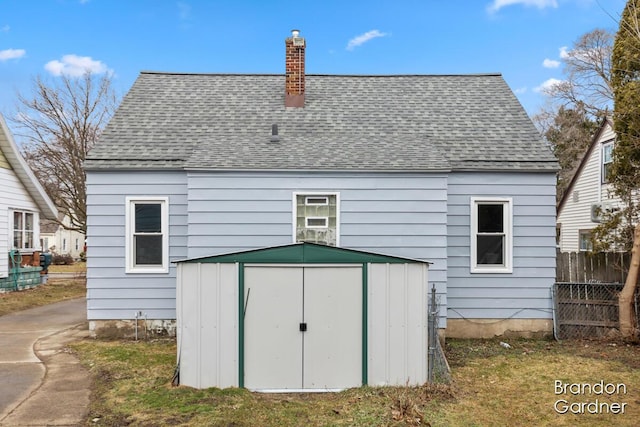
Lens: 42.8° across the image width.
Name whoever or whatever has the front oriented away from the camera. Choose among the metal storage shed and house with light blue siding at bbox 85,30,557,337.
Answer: the house with light blue siding

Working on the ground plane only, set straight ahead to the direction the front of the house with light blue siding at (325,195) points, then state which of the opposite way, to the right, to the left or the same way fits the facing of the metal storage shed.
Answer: the opposite way

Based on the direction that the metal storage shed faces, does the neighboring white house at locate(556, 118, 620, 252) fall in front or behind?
behind

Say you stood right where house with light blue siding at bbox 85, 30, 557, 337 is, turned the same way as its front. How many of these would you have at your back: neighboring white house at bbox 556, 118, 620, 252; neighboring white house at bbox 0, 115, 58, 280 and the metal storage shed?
1

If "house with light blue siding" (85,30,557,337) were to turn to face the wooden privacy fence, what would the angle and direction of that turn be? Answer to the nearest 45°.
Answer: approximately 90° to its right

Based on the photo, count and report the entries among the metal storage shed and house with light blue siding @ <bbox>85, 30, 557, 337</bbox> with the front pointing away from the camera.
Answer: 1

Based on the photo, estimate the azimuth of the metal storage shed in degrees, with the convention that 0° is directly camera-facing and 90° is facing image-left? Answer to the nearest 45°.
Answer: approximately 0°

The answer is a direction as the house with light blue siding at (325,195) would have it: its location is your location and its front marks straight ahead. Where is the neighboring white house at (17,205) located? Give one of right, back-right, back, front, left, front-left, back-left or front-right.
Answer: front-left

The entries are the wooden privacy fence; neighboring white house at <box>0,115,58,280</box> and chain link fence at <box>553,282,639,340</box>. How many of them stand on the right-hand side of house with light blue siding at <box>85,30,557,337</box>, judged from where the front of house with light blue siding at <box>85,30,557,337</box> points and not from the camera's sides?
2

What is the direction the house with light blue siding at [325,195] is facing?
away from the camera

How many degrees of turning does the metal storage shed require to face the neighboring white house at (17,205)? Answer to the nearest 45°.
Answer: approximately 135° to its right
